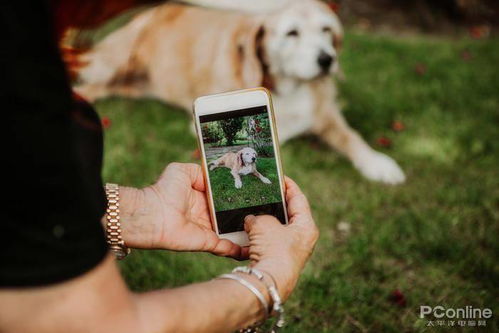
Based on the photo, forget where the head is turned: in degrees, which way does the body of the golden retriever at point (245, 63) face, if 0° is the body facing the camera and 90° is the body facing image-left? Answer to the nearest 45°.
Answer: approximately 315°
